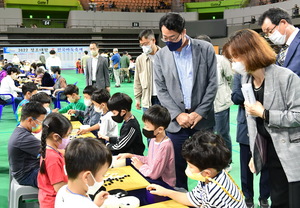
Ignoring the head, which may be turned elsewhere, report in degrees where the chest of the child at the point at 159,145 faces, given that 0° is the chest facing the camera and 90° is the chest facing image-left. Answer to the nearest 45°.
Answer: approximately 45°

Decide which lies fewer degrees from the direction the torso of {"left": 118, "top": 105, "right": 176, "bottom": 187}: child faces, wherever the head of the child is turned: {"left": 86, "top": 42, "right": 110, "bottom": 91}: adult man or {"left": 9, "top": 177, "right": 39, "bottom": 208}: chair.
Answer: the chair

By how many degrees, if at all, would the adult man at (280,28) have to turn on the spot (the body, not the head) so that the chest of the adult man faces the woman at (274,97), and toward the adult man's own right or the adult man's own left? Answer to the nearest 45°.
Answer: approximately 45° to the adult man's own left

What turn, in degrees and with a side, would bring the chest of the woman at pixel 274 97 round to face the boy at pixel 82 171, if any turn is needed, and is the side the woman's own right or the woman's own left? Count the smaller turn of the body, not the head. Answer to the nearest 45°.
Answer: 0° — they already face them

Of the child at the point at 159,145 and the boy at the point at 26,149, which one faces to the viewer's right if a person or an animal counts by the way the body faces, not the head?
the boy

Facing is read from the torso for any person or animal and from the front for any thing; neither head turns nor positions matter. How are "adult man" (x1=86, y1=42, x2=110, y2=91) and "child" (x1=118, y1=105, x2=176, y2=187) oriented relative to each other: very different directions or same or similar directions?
same or similar directions

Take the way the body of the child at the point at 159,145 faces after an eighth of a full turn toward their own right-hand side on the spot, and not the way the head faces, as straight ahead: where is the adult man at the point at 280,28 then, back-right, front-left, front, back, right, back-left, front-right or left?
back

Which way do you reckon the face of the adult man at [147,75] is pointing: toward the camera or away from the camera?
toward the camera

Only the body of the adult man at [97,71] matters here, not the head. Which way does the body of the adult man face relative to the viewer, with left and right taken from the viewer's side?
facing the viewer and to the left of the viewer

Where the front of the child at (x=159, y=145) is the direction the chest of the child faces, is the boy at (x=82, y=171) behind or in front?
in front

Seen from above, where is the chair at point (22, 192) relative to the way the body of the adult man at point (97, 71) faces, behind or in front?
in front

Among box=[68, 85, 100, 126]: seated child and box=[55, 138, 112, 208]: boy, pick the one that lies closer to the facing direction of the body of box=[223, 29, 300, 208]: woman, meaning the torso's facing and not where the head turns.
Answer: the boy

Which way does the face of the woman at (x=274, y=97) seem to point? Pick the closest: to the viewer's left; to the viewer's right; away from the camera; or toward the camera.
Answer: to the viewer's left

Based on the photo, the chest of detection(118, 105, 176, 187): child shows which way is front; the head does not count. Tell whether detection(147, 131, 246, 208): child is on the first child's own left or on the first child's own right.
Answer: on the first child's own left

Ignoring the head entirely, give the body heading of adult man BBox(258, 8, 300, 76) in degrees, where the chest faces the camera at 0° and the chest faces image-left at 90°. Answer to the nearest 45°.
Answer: approximately 45°

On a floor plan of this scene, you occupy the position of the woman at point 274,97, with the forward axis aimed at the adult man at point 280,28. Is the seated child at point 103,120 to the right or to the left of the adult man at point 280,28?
left

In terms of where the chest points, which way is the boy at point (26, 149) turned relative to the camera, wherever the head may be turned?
to the viewer's right

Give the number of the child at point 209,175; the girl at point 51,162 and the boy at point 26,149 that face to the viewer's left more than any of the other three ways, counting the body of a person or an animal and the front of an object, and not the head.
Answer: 1

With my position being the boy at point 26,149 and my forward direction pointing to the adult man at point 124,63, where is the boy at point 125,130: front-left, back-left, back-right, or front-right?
front-right

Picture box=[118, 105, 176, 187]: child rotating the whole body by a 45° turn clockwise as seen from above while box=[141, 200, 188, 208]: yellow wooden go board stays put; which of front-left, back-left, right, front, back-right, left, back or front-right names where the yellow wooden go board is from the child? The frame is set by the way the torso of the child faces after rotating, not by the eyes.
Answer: left
